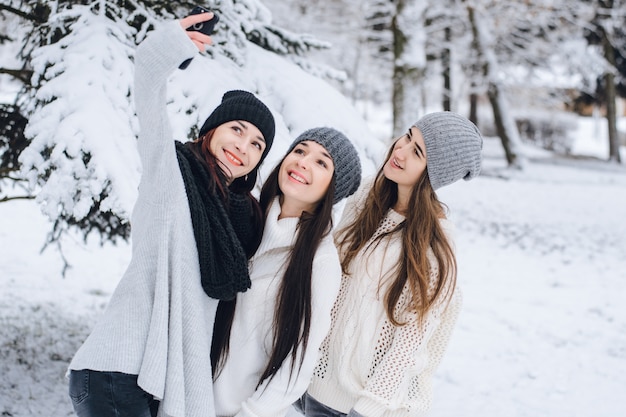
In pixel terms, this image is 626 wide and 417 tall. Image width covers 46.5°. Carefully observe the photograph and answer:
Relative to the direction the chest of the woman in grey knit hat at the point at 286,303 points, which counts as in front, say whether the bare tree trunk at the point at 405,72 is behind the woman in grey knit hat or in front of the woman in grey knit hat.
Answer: behind

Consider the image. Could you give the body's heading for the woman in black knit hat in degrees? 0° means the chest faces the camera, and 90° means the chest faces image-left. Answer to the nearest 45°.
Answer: approximately 315°

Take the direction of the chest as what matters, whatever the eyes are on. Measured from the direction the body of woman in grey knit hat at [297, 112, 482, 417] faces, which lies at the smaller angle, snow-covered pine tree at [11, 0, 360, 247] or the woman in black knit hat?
the woman in black knit hat

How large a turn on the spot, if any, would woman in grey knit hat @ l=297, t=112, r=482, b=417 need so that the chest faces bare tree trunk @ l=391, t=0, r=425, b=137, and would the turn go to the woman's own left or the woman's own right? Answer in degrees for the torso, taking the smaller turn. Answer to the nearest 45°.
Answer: approximately 135° to the woman's own right

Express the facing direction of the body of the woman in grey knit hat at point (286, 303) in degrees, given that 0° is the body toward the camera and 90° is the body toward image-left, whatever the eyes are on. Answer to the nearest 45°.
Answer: approximately 45°

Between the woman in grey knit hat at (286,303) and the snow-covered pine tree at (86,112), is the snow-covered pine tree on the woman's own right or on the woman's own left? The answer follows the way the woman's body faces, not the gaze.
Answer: on the woman's own right
